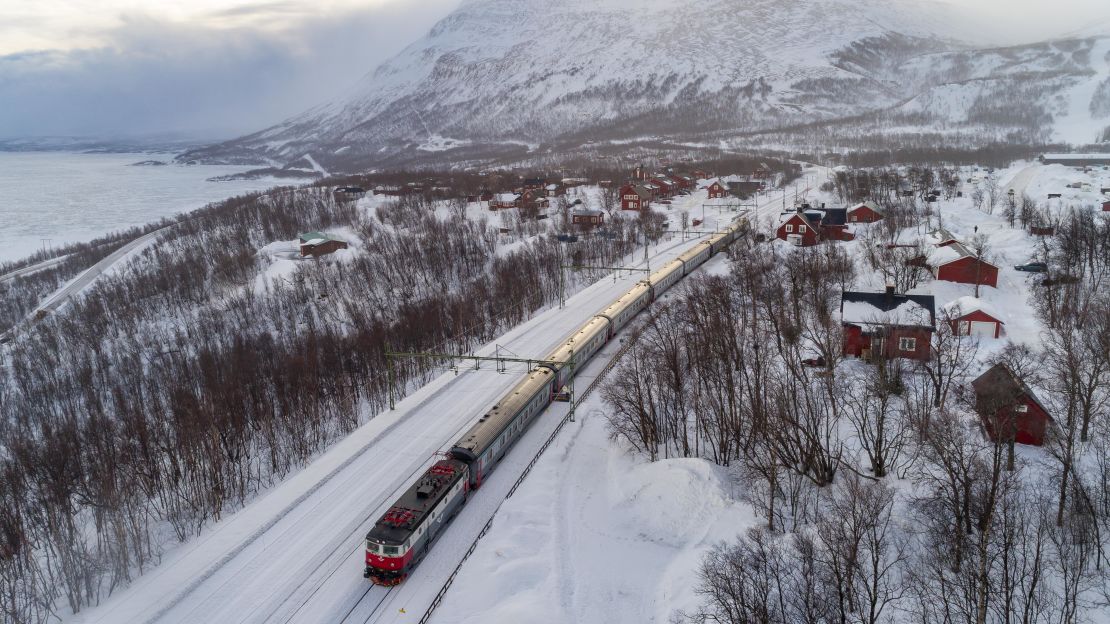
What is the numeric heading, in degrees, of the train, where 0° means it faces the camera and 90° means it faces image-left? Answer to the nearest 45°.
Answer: approximately 45°

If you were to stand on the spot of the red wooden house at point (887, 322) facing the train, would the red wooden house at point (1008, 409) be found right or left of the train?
left

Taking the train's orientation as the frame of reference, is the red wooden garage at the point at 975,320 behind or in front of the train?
behind

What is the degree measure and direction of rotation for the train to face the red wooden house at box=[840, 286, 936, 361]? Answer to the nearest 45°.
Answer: approximately 180°

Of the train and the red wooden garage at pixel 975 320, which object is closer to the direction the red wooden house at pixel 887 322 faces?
the train

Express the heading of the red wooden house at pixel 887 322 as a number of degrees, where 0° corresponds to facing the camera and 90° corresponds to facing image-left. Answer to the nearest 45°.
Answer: approximately 0°
